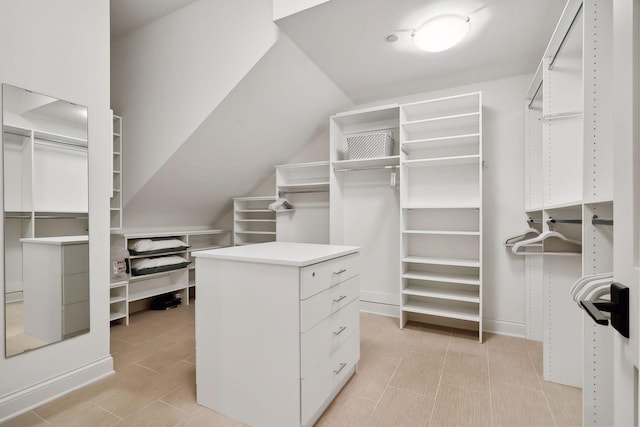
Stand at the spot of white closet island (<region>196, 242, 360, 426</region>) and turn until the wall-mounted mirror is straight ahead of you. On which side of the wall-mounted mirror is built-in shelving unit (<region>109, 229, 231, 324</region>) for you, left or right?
right

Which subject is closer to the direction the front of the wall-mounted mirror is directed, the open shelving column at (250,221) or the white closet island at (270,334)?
the white closet island

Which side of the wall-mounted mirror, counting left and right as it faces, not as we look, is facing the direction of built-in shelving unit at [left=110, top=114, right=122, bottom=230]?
left

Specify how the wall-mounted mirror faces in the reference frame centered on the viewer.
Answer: facing the viewer and to the right of the viewer

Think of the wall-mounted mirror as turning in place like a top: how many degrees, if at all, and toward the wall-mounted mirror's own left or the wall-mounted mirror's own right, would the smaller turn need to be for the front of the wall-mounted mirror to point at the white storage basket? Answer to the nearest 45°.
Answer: approximately 45° to the wall-mounted mirror's own left

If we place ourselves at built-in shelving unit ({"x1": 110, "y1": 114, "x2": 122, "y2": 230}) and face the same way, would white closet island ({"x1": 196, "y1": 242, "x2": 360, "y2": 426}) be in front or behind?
in front

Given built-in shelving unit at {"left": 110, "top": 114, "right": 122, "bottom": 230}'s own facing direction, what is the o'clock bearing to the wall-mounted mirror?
The wall-mounted mirror is roughly at 2 o'clock from the built-in shelving unit.

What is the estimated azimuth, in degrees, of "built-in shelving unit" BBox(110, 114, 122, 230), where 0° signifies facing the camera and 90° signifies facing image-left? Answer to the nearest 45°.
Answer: approximately 315°

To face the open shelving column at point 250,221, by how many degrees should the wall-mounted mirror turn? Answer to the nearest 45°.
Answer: approximately 90° to its left

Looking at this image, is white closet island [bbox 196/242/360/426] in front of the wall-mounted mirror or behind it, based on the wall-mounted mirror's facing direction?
in front
